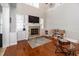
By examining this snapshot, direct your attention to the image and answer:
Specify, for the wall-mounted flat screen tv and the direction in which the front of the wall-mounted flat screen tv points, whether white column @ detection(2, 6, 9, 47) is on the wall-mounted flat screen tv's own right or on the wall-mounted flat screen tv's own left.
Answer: on the wall-mounted flat screen tv's own right

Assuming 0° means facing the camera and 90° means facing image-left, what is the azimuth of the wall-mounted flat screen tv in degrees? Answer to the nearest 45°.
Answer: approximately 315°
